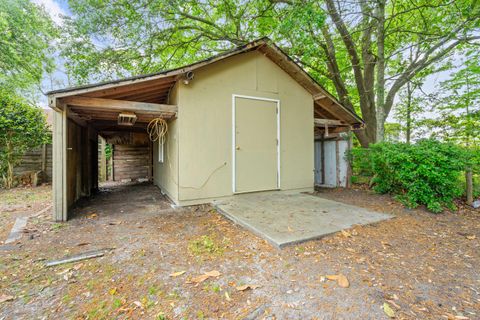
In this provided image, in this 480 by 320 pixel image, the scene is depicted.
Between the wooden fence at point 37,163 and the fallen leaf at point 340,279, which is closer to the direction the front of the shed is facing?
the fallen leaf

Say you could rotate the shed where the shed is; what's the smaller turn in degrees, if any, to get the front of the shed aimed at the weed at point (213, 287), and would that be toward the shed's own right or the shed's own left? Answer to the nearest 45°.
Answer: approximately 45° to the shed's own right

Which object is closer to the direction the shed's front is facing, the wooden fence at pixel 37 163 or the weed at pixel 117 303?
the weed

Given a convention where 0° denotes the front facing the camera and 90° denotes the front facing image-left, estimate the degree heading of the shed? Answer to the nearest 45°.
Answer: approximately 315°

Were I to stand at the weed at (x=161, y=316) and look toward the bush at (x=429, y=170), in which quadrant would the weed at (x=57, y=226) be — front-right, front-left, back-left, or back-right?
back-left

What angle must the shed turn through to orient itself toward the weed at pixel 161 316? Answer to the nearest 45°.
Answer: approximately 45° to its right

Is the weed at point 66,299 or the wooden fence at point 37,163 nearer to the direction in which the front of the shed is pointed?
the weed

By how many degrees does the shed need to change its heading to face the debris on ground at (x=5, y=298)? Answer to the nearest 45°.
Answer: approximately 90° to its right

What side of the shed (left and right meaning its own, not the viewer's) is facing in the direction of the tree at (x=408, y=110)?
left

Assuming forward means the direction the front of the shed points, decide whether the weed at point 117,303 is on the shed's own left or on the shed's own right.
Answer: on the shed's own right

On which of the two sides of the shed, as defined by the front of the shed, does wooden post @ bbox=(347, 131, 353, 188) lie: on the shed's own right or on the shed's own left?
on the shed's own left

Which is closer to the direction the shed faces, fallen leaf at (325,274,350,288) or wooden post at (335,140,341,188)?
the fallen leaf

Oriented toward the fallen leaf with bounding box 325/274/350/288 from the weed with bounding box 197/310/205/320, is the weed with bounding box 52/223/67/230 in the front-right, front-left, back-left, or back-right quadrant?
back-left
